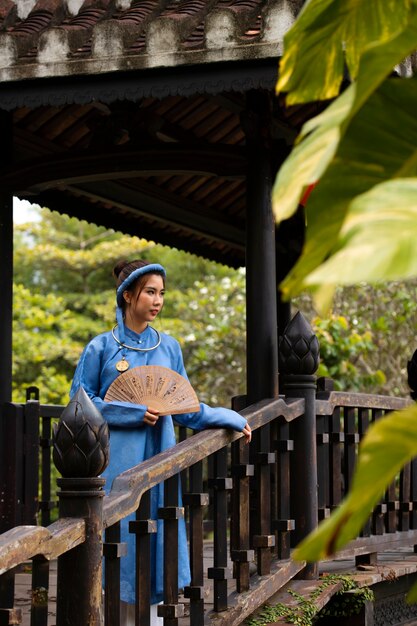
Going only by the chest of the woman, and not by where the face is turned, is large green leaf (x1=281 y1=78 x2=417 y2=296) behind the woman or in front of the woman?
in front

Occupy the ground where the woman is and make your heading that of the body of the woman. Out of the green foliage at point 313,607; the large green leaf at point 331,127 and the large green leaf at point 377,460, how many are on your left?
1

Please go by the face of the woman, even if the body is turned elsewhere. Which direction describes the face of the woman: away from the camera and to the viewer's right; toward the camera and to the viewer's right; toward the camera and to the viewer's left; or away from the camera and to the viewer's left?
toward the camera and to the viewer's right

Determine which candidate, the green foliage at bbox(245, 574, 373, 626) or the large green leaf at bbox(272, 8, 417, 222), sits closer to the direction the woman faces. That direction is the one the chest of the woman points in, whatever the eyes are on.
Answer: the large green leaf

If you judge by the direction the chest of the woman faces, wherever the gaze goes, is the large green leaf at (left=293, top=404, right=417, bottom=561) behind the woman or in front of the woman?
in front

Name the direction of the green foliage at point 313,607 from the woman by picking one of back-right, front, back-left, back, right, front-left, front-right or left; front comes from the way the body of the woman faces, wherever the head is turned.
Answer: left

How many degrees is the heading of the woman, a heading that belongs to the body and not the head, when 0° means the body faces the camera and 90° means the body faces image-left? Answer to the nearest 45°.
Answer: approximately 315°
